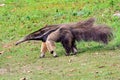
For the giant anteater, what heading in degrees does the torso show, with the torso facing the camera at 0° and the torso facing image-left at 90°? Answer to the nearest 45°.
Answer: approximately 90°
